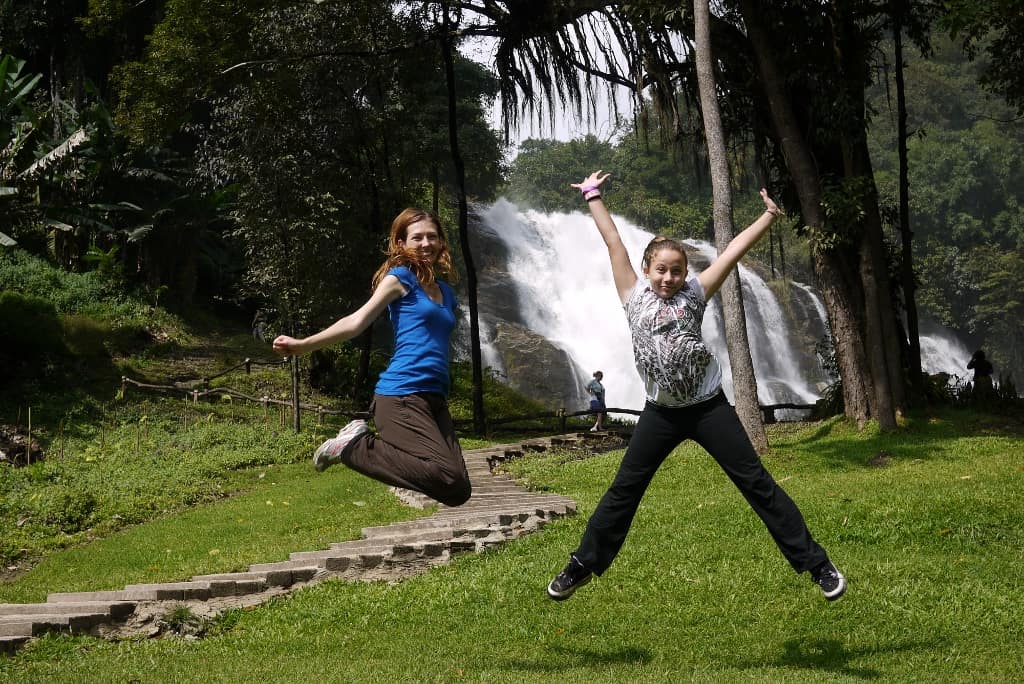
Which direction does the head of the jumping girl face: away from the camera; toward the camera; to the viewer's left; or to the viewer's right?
toward the camera

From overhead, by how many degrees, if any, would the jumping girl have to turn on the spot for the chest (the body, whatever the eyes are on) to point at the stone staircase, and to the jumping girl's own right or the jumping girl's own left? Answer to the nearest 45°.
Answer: approximately 135° to the jumping girl's own right

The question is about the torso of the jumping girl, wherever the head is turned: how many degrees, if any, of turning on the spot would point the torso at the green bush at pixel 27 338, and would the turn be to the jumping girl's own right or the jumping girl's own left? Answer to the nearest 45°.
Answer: approximately 135° to the jumping girl's own right

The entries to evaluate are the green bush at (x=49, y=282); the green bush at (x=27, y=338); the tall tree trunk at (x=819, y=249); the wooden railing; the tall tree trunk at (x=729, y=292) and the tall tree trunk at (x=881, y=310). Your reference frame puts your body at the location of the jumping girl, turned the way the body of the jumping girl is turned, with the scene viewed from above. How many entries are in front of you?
0

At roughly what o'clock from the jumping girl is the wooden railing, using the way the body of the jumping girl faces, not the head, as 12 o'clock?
The wooden railing is roughly at 5 o'clock from the jumping girl.

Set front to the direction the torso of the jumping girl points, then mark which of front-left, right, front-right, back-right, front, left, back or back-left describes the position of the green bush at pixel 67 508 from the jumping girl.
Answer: back-right

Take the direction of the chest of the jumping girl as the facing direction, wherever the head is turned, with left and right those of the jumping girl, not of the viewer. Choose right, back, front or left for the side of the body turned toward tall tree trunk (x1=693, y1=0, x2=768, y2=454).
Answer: back

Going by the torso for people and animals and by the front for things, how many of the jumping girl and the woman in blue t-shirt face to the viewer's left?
0

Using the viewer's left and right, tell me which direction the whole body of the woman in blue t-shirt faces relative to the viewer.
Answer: facing the viewer and to the right of the viewer

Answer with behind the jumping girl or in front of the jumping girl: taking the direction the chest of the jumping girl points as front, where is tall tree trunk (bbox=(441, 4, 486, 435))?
behind

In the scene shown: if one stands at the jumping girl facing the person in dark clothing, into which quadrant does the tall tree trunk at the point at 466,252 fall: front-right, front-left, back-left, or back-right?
front-left

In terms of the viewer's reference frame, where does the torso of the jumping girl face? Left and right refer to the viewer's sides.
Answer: facing the viewer

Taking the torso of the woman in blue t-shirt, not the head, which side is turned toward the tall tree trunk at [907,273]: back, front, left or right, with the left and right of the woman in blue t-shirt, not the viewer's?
left

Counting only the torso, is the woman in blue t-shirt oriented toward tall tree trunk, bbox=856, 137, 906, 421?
no

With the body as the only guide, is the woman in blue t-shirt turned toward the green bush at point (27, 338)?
no

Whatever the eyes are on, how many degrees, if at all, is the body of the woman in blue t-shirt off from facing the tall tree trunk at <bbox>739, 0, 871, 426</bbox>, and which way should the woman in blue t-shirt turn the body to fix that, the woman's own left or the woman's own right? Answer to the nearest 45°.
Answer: approximately 90° to the woman's own left

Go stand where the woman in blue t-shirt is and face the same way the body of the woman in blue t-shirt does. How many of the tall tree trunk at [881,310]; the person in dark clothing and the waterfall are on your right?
0

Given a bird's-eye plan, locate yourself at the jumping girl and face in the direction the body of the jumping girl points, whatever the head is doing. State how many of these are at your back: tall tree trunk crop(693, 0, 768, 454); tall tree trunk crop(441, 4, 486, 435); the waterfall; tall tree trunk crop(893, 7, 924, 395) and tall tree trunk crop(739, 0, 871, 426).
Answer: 5

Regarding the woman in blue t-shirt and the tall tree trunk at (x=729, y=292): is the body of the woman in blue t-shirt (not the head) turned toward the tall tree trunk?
no

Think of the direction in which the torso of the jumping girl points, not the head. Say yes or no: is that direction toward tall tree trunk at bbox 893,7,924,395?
no
